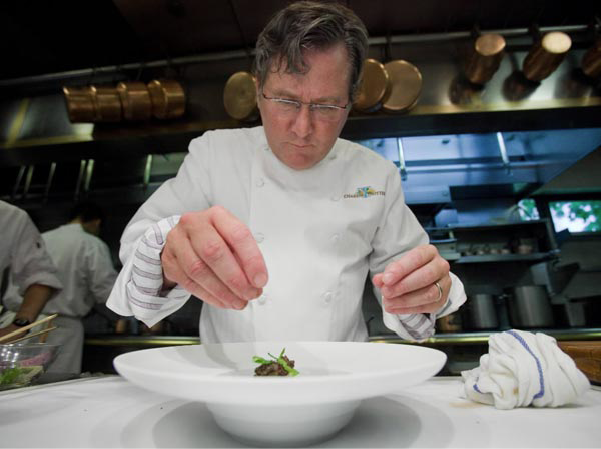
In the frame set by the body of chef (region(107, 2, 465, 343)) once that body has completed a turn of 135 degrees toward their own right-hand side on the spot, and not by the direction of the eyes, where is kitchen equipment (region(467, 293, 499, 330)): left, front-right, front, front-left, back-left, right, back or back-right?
right

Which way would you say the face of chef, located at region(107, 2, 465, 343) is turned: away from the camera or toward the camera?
toward the camera

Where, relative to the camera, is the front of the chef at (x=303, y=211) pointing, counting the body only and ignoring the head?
toward the camera

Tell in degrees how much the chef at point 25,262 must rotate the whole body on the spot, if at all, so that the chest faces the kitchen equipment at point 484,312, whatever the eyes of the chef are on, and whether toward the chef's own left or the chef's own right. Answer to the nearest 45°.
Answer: approximately 45° to the chef's own left

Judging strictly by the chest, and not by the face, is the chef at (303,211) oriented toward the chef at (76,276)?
no

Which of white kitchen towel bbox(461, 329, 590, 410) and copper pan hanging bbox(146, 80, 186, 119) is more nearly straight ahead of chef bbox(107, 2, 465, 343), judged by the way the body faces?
the white kitchen towel

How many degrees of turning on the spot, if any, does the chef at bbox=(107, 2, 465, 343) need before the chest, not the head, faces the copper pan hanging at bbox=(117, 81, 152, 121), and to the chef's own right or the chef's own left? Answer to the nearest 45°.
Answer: approximately 135° to the chef's own right

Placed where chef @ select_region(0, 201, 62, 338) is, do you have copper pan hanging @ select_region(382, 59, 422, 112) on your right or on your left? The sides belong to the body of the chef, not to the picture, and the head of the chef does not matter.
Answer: on your left

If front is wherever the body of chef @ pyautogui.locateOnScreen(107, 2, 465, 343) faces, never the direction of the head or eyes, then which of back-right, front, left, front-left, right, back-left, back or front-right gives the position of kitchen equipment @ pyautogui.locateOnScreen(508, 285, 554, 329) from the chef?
back-left

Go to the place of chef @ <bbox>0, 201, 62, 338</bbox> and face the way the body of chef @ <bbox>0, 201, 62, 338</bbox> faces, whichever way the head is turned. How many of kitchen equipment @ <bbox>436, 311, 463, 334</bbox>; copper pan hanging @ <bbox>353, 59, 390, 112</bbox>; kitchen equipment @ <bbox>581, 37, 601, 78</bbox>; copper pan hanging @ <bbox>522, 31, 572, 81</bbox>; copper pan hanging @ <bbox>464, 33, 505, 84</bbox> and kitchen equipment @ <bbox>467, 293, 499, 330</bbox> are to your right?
0
